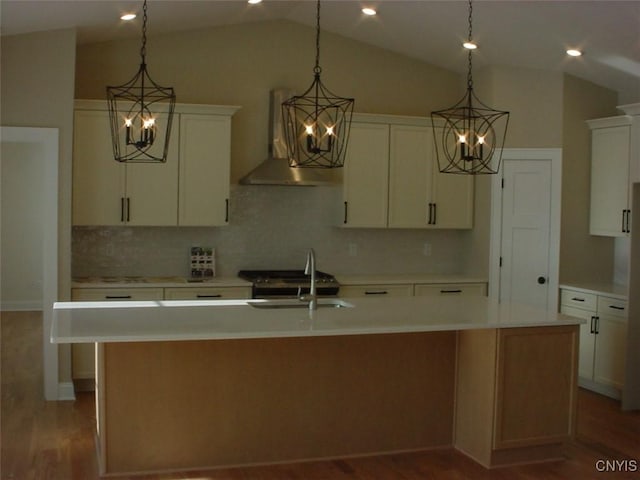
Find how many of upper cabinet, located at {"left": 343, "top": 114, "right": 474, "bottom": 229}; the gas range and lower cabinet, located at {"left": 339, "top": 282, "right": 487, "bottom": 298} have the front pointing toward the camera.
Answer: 3

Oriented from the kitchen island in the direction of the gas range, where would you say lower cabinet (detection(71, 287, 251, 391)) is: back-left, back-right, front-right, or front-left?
front-left

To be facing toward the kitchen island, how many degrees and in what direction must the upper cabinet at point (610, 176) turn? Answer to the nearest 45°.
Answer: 0° — it already faces it

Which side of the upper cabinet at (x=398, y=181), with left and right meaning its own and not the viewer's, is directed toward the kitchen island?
front

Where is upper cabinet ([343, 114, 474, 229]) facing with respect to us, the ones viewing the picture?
facing the viewer

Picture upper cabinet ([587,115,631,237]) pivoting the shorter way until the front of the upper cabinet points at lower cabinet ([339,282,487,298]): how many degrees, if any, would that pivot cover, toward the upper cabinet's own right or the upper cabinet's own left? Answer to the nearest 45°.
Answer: approximately 45° to the upper cabinet's own right

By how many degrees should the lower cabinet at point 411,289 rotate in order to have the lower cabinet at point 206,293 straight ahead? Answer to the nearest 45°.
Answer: approximately 45° to its right

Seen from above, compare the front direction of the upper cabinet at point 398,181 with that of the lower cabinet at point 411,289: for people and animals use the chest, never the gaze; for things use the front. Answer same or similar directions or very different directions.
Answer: same or similar directions

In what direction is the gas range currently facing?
toward the camera

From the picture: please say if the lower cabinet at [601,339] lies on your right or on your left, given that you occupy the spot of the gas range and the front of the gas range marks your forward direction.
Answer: on your left

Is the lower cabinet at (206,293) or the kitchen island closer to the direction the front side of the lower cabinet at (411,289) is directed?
the kitchen island

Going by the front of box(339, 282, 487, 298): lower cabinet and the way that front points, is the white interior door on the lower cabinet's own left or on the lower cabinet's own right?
on the lower cabinet's own left

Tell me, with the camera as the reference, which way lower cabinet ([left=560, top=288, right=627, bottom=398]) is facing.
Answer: facing the viewer and to the left of the viewer

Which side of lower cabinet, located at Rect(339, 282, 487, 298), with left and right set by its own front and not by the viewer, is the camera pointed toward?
front

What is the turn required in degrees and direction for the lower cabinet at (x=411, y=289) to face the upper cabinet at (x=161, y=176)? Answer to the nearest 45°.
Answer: approximately 90° to its right
